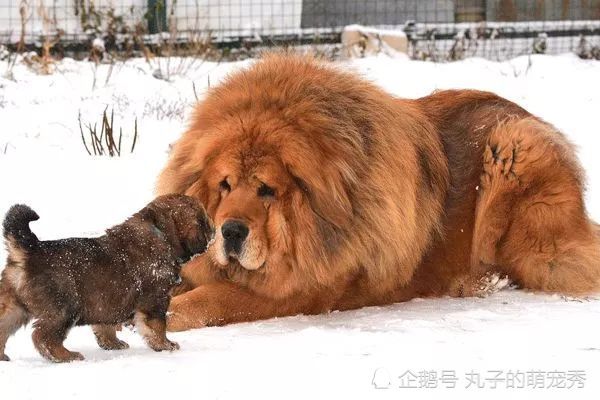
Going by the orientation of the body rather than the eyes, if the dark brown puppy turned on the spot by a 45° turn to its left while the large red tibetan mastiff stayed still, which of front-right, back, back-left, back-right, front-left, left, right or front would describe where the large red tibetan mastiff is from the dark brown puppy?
front

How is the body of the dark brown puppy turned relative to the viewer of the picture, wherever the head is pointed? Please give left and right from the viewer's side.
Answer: facing to the right of the viewer
